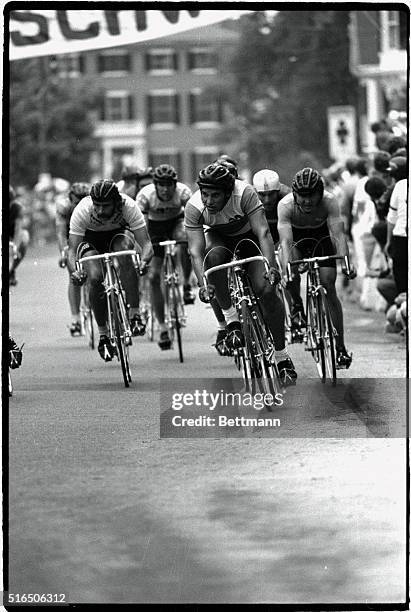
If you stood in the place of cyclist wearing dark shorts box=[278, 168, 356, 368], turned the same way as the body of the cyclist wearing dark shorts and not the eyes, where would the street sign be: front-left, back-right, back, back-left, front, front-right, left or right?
back

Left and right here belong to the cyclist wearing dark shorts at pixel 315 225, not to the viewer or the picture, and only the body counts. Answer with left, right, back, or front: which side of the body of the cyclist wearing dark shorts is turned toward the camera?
front

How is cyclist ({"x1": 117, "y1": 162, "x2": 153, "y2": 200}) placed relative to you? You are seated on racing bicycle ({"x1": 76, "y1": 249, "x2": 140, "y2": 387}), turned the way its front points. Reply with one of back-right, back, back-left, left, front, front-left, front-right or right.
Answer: back

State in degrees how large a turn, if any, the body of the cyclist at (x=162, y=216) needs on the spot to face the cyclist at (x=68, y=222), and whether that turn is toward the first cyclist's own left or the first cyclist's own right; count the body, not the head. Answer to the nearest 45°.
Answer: approximately 135° to the first cyclist's own right

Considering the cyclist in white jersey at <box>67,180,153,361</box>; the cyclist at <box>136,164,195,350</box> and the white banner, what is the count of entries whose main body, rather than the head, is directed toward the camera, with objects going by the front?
3

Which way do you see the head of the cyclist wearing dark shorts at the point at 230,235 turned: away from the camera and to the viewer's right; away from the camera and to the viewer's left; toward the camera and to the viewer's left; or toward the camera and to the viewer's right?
toward the camera and to the viewer's left

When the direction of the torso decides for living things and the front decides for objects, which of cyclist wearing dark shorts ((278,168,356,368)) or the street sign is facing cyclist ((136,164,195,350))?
the street sign

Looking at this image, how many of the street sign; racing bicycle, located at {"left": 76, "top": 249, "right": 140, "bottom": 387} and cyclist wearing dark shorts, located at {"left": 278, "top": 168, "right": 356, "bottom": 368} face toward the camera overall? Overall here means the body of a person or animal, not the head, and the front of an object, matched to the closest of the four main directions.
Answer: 3

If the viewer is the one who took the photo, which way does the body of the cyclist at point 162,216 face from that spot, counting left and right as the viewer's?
facing the viewer

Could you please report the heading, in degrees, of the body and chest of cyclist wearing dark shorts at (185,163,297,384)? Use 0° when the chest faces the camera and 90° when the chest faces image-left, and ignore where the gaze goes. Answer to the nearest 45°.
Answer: approximately 0°

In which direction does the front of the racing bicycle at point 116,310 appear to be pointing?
toward the camera

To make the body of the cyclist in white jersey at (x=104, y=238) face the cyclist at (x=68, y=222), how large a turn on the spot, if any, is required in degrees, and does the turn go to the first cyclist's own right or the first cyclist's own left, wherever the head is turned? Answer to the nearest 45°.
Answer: approximately 180°

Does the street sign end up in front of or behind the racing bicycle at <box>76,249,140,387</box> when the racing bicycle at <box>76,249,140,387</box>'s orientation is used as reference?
behind
